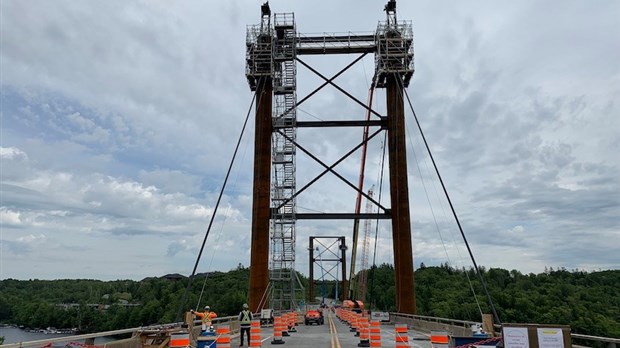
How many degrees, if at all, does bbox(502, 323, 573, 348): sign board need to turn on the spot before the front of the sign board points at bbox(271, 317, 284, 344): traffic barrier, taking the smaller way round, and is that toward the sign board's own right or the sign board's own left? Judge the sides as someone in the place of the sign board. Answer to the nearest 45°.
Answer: approximately 135° to the sign board's own right

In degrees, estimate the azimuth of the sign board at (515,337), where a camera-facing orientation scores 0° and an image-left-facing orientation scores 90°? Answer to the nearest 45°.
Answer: approximately 0°

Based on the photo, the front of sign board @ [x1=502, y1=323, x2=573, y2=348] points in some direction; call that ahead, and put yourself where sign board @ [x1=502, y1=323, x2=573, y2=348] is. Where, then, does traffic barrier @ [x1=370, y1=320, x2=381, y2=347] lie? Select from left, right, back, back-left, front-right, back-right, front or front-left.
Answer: back-right

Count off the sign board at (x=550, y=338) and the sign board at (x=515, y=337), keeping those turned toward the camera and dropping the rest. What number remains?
2

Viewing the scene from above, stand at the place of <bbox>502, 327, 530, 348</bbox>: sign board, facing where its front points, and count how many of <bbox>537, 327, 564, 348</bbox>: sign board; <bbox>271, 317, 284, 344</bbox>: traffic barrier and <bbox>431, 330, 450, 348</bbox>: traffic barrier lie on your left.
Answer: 1

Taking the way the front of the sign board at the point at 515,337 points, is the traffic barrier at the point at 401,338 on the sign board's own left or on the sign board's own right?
on the sign board's own right

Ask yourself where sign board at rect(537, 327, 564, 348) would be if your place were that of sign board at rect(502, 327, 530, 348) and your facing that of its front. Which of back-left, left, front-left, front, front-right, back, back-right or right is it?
left

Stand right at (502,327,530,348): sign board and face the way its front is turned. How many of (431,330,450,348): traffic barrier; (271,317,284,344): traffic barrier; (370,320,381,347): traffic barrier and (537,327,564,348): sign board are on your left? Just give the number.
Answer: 1
